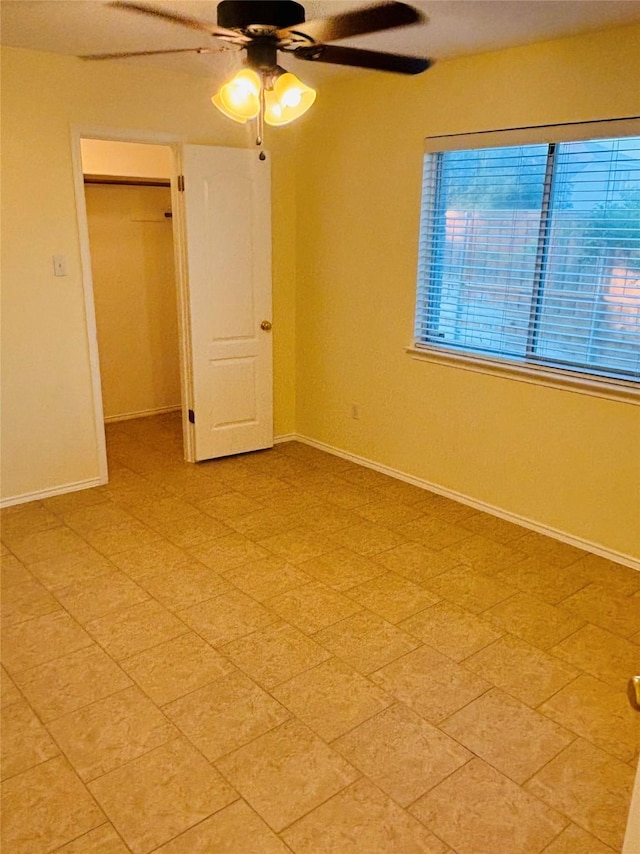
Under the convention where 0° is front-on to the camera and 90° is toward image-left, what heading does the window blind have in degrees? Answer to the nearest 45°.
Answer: approximately 45°

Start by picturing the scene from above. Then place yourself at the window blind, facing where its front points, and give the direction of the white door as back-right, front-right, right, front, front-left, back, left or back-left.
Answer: front-right

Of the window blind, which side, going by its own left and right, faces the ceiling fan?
front

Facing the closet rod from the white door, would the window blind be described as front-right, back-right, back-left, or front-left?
back-right

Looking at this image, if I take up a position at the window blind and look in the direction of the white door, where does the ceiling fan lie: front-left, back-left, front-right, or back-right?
front-left

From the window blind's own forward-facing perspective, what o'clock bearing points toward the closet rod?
The closet rod is roughly at 2 o'clock from the window blind.

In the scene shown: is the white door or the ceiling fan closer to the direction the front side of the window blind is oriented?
the ceiling fan

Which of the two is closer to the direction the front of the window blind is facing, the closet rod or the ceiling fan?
the ceiling fan
